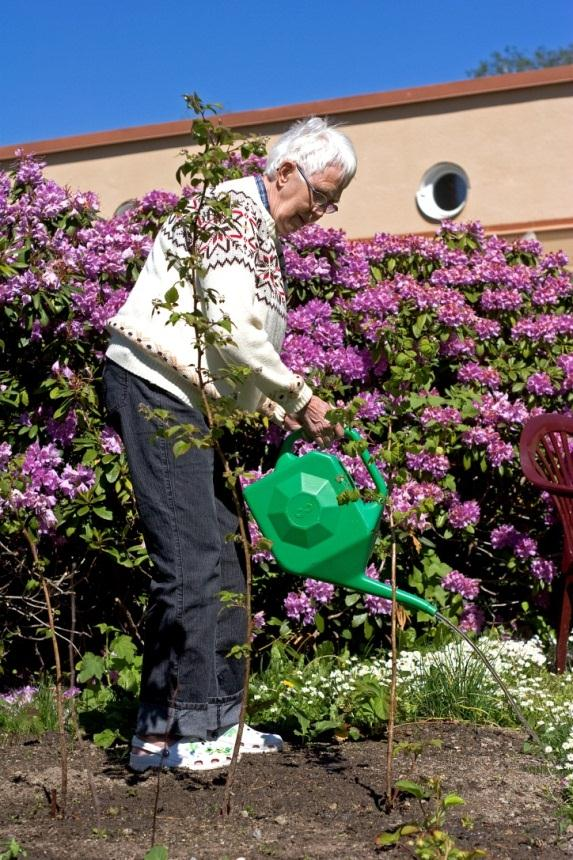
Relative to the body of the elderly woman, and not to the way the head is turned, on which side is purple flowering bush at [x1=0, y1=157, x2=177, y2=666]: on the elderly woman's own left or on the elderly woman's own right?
on the elderly woman's own left

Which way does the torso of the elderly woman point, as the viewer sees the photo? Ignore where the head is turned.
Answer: to the viewer's right

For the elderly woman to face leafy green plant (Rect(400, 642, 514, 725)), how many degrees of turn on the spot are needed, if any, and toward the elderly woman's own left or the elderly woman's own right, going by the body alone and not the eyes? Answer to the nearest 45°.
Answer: approximately 45° to the elderly woman's own left

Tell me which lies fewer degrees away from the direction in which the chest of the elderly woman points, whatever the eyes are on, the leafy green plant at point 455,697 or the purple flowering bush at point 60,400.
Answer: the leafy green plant

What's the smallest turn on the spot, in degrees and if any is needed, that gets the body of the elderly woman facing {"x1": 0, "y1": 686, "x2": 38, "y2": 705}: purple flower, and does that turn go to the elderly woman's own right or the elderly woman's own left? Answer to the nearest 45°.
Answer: approximately 135° to the elderly woman's own left

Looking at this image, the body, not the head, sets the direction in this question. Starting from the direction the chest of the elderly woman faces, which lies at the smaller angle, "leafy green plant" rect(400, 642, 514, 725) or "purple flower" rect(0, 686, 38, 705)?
the leafy green plant
